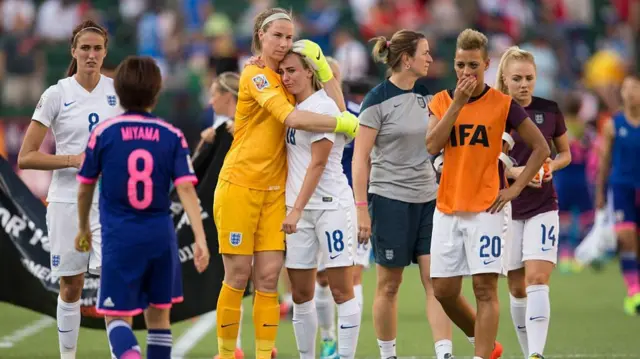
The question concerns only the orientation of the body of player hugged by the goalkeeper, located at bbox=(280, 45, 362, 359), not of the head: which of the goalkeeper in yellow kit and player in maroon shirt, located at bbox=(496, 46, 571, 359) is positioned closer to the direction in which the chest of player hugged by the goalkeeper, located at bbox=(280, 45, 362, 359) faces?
the goalkeeper in yellow kit

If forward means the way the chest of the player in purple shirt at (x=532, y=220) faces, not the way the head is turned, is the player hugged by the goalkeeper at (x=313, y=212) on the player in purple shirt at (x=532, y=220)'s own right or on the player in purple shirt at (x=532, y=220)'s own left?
on the player in purple shirt at (x=532, y=220)'s own right

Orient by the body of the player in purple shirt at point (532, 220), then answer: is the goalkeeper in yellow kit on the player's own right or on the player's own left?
on the player's own right

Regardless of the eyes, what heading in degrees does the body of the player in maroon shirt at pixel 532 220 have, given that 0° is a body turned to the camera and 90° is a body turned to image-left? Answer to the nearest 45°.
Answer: approximately 0°

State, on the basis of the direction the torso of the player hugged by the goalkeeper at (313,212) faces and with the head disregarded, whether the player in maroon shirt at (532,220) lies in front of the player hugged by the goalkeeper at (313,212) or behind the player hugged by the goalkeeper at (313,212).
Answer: behind

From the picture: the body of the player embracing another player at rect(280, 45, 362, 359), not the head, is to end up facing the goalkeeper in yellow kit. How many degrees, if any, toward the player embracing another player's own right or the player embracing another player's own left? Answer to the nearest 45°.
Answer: approximately 45° to the player embracing another player's own right

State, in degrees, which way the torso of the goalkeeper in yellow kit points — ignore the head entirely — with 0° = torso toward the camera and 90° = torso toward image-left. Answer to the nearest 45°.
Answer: approximately 315°

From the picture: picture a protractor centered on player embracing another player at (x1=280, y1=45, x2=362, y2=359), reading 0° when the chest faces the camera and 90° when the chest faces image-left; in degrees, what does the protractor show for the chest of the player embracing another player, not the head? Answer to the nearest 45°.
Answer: approximately 45°
